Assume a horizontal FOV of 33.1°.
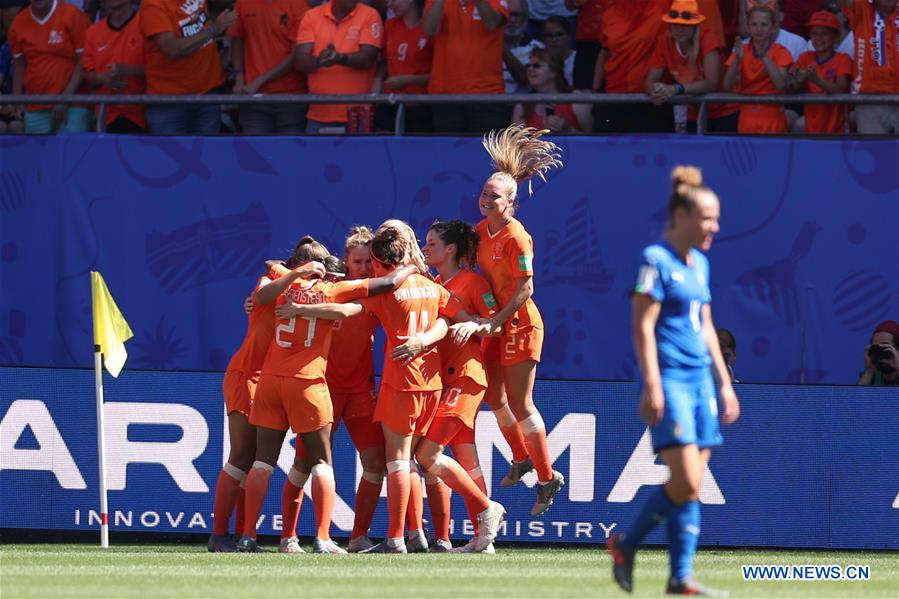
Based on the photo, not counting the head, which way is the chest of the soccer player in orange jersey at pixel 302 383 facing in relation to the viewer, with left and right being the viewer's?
facing away from the viewer

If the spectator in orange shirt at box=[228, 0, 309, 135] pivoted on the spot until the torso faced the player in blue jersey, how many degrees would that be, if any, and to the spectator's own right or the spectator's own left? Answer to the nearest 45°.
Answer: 0° — they already face them

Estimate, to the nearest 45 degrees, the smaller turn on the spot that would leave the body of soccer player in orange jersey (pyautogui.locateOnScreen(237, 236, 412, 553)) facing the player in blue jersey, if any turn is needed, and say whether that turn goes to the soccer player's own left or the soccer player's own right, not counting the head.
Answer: approximately 135° to the soccer player's own right

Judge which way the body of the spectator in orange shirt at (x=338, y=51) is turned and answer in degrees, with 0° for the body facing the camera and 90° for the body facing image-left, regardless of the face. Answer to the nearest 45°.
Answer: approximately 0°

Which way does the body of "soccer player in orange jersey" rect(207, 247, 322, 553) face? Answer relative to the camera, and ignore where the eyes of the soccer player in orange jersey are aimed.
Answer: to the viewer's right

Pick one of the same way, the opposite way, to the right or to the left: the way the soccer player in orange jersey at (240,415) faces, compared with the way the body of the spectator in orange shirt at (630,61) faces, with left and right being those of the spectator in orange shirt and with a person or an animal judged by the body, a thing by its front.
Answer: to the left

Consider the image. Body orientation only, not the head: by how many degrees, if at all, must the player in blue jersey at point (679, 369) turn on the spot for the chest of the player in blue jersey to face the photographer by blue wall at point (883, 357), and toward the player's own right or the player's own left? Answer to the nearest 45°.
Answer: approximately 135° to the player's own left

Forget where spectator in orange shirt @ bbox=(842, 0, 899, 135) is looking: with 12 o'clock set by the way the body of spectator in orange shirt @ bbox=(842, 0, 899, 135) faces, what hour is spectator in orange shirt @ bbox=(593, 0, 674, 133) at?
spectator in orange shirt @ bbox=(593, 0, 674, 133) is roughly at 3 o'clock from spectator in orange shirt @ bbox=(842, 0, 899, 135).

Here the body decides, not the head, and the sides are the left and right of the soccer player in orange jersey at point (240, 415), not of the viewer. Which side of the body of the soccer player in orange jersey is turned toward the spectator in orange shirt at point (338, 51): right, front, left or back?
left

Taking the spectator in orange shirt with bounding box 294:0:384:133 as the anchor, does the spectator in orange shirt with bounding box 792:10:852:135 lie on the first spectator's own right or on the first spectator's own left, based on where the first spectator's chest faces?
on the first spectator's own left

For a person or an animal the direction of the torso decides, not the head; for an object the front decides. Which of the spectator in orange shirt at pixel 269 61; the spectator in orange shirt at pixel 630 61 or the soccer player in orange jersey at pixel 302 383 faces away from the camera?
the soccer player in orange jersey
